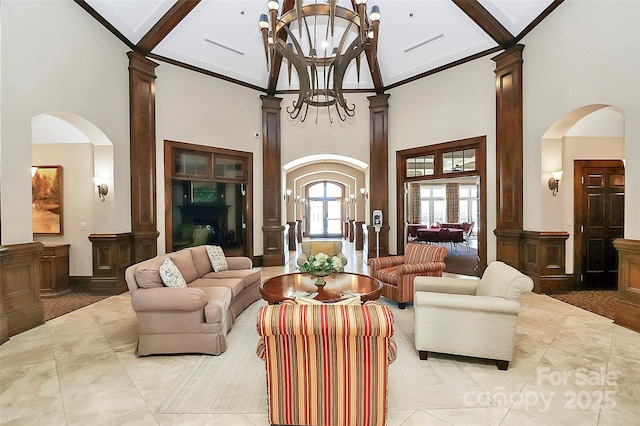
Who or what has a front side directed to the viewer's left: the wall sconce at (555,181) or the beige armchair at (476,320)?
the beige armchair

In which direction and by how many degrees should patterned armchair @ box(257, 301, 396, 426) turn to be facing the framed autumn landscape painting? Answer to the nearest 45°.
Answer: approximately 45° to its left

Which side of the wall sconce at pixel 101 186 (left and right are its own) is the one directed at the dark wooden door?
left

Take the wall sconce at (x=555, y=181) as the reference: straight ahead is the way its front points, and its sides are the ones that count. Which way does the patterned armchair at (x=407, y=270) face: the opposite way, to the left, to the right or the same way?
to the right

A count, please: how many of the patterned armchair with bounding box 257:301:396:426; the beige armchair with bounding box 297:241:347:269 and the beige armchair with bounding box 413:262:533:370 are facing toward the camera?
1

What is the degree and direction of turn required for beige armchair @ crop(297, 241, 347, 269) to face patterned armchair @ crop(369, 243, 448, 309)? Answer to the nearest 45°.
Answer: approximately 45° to its left

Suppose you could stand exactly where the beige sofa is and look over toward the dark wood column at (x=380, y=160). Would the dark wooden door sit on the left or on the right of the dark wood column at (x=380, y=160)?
right

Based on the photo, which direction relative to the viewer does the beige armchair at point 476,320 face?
to the viewer's left

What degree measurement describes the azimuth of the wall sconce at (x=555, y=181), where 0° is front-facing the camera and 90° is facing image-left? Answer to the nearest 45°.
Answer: approximately 315°

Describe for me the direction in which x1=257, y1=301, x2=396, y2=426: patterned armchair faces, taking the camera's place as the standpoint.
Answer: facing away from the viewer

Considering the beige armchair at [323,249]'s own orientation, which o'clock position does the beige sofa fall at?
The beige sofa is roughly at 1 o'clock from the beige armchair.

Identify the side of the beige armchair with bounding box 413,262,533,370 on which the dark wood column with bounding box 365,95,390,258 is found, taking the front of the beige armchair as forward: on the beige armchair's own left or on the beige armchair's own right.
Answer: on the beige armchair's own right

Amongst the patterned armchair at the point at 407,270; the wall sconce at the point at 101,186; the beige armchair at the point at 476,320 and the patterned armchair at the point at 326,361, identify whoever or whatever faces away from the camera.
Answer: the patterned armchair at the point at 326,361

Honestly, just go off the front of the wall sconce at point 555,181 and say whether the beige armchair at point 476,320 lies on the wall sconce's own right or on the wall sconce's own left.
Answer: on the wall sconce's own right

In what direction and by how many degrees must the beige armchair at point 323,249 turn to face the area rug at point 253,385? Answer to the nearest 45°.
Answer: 0° — it already faces it

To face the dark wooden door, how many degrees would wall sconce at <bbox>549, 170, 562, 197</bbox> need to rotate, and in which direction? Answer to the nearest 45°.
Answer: approximately 90° to its left

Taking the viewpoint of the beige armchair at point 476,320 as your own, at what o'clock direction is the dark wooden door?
The dark wooden door is roughly at 4 o'clock from the beige armchair.

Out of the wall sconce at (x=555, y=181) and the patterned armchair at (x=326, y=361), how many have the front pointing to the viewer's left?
0
